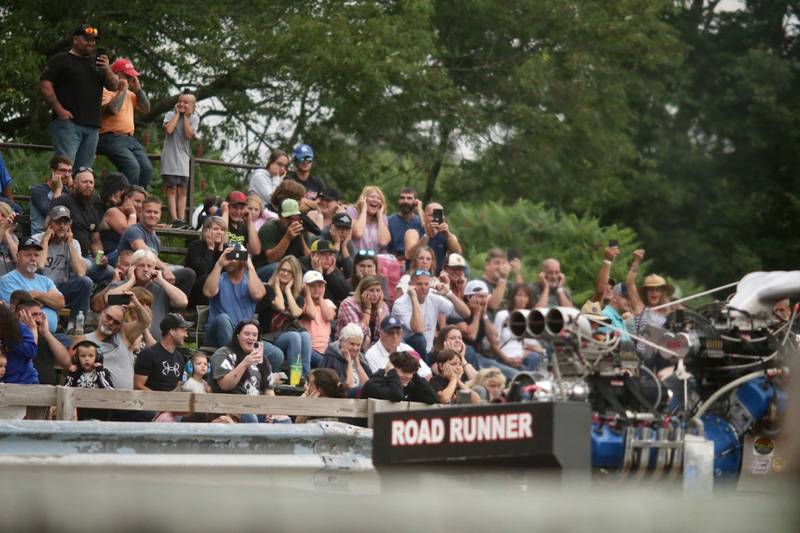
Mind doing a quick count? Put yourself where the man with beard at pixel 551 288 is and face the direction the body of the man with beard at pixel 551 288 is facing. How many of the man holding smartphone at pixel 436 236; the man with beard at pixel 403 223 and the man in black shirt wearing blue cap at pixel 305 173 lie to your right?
3

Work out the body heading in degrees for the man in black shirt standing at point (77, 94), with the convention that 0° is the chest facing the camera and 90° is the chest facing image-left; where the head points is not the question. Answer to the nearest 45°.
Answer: approximately 315°

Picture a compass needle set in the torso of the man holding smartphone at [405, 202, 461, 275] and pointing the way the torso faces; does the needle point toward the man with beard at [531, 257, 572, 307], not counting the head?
no

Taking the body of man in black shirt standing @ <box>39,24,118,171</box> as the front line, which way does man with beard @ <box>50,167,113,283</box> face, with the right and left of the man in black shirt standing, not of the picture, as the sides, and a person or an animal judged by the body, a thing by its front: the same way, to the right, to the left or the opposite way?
the same way

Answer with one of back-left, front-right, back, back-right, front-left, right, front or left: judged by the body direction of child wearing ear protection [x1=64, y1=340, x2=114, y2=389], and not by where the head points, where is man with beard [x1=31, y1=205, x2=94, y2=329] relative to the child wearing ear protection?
back

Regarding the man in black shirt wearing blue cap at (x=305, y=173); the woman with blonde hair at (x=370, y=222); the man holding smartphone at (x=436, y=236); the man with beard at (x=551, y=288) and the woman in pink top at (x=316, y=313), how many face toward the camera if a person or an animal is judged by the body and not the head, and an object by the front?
5

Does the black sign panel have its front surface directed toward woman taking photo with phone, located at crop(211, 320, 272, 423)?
no

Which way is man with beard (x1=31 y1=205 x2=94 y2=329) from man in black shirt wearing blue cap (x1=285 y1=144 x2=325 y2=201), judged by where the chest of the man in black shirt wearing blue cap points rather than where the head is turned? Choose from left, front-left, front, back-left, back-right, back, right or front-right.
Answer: front-right

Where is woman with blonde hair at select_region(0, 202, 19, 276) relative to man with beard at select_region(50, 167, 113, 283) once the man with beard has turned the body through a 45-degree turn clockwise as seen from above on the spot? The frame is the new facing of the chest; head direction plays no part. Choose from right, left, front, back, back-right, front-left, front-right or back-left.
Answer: front-right

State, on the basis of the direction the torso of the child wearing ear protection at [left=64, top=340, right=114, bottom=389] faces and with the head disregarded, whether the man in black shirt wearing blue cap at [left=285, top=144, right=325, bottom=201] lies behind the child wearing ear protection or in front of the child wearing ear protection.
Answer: behind

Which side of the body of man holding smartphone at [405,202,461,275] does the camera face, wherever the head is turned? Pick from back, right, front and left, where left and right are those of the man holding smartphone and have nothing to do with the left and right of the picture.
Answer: front

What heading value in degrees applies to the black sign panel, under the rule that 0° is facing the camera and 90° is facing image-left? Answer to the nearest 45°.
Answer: approximately 45°

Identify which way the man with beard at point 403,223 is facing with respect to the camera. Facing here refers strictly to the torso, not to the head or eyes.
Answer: toward the camera

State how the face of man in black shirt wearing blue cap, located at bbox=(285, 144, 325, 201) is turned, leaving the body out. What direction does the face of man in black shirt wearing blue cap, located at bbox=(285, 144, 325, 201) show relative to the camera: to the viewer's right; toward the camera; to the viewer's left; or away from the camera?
toward the camera

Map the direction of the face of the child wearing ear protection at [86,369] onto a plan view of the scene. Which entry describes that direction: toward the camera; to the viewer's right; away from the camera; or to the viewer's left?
toward the camera

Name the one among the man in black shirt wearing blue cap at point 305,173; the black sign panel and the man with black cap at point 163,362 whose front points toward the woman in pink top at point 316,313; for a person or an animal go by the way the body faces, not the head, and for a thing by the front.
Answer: the man in black shirt wearing blue cap

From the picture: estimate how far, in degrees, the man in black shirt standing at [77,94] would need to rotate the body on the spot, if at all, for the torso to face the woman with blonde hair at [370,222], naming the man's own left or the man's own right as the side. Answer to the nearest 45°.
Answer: approximately 45° to the man's own left

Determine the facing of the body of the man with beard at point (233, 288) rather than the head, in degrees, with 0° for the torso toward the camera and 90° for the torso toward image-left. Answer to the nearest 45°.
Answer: approximately 0°

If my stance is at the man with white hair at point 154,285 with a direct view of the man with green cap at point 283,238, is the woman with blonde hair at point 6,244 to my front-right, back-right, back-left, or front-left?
back-left

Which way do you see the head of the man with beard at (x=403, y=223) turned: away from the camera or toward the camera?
toward the camera

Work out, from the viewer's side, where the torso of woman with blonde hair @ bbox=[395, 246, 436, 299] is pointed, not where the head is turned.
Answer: toward the camera
